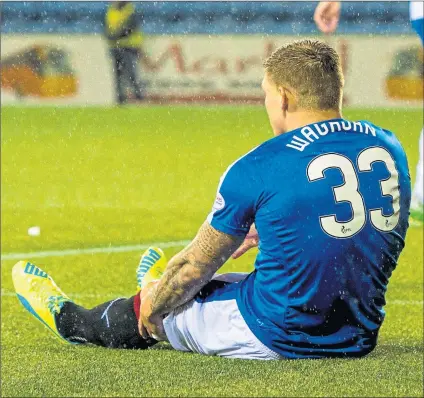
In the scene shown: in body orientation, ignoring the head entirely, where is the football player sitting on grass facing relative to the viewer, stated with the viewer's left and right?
facing away from the viewer and to the left of the viewer

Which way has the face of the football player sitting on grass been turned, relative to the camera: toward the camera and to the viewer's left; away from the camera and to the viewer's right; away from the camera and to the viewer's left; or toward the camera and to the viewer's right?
away from the camera and to the viewer's left

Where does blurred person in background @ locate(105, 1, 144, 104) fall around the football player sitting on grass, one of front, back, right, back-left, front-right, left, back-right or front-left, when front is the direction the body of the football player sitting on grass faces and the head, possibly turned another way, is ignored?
front-right

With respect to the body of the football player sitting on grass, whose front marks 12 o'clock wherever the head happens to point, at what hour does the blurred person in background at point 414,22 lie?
The blurred person in background is roughly at 2 o'clock from the football player sitting on grass.
